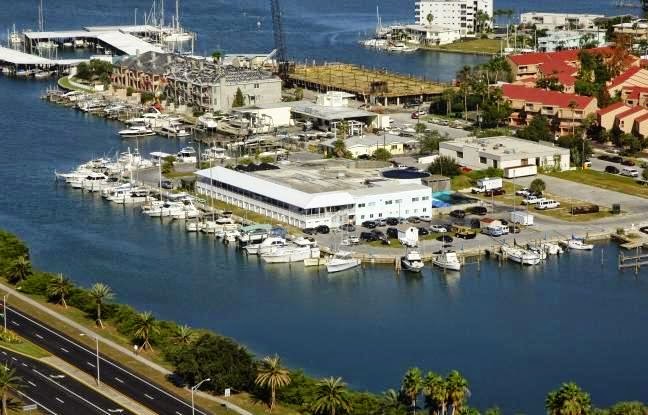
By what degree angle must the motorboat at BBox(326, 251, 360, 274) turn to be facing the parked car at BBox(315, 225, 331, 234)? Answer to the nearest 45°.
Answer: approximately 135° to its right

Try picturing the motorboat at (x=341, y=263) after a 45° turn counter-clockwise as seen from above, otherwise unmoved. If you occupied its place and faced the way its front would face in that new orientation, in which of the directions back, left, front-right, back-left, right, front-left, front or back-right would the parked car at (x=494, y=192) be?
back-left

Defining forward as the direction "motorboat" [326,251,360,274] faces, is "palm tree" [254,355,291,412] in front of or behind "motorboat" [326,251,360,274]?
in front

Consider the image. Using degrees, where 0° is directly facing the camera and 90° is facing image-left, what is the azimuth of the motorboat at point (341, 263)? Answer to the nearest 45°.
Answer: approximately 45°

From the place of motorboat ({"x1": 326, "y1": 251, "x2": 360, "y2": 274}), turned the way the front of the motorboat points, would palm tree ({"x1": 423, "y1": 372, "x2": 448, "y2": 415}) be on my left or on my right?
on my left

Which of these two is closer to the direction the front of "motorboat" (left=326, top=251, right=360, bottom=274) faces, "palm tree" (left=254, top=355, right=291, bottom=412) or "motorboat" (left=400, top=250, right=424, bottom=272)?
the palm tree

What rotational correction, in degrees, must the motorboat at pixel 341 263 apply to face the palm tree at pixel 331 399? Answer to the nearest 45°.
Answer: approximately 45° to its left

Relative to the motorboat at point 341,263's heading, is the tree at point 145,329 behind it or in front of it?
in front

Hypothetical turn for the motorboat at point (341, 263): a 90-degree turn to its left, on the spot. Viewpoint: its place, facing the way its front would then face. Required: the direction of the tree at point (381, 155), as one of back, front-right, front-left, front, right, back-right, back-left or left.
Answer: back-left

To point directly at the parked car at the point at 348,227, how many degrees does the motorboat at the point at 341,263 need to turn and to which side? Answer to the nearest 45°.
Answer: approximately 135° to its right

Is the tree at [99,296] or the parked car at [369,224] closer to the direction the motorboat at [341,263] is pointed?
the tree

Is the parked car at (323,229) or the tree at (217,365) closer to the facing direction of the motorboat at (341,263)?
the tree
